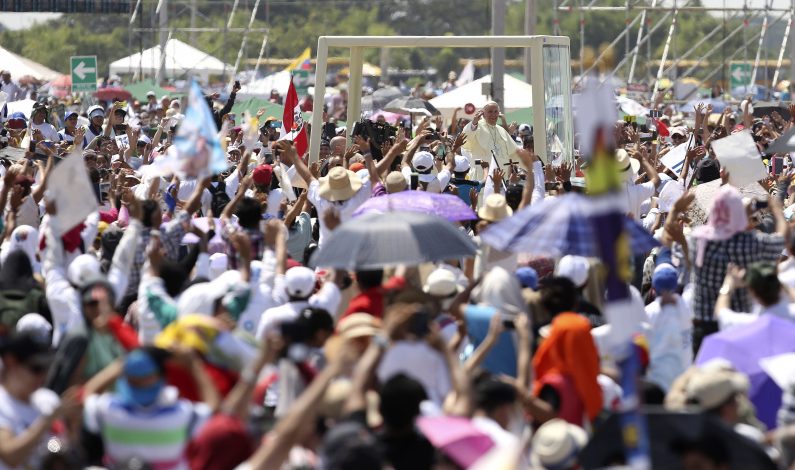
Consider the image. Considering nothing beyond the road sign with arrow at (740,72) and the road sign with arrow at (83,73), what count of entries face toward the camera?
2

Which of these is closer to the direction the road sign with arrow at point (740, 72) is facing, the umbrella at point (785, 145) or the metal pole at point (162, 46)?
the umbrella

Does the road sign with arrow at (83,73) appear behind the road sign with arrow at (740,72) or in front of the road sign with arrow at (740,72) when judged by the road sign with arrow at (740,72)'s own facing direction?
in front

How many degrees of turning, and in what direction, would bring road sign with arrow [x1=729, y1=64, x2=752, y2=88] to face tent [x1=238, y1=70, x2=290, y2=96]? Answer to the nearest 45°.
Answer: approximately 90° to its right

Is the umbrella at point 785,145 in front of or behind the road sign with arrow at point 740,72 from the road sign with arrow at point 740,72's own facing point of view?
in front

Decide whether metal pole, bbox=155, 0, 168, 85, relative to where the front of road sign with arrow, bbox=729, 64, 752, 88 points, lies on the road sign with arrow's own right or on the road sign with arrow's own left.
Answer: on the road sign with arrow's own right

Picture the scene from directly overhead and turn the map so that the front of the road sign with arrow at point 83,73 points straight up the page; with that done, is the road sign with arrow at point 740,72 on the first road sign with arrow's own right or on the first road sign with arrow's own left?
on the first road sign with arrow's own left

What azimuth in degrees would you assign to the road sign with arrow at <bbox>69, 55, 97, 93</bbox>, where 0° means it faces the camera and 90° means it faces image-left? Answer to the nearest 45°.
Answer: approximately 0°

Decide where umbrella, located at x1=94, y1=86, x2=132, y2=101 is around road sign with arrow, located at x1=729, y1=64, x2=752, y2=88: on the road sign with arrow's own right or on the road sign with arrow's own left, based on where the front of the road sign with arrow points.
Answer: on the road sign with arrow's own right
